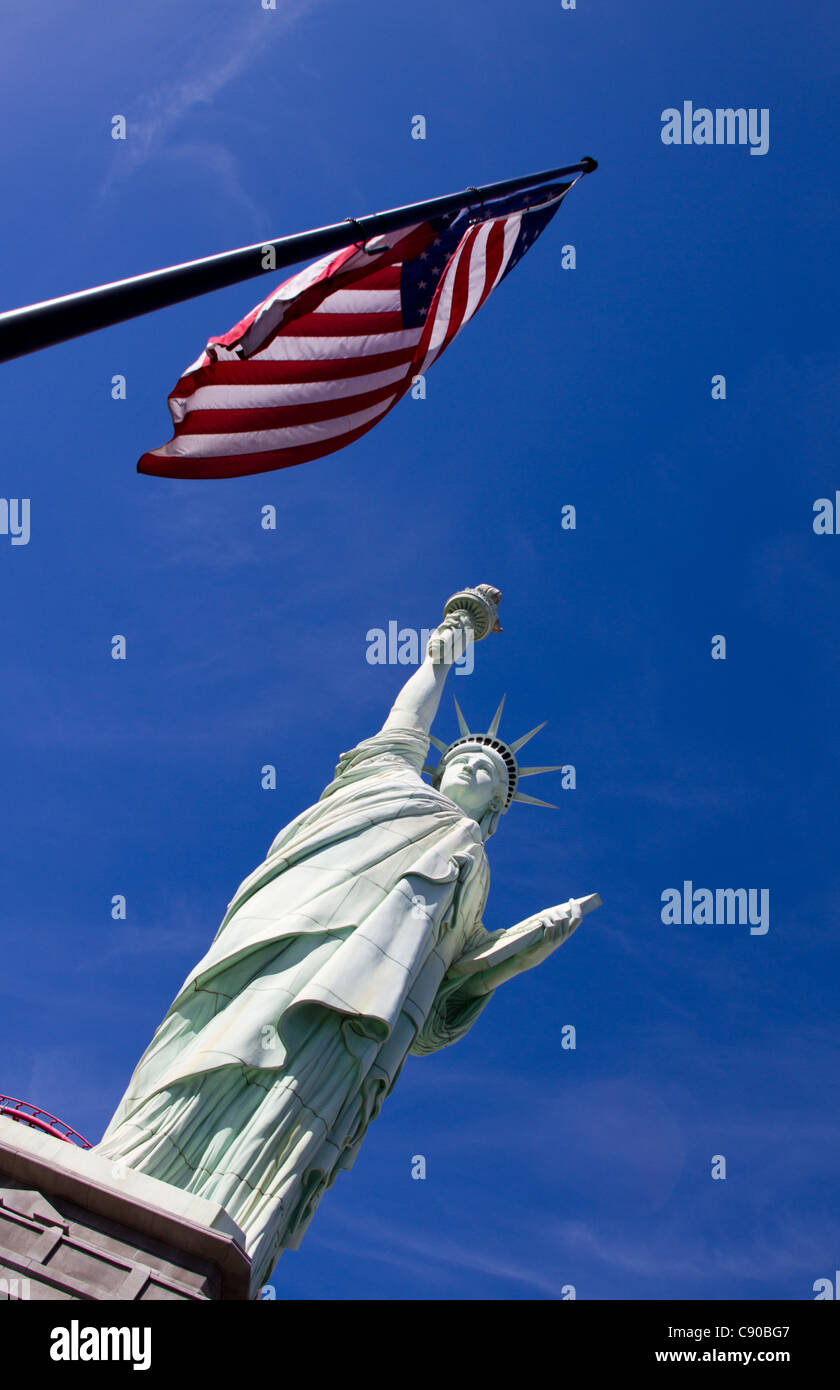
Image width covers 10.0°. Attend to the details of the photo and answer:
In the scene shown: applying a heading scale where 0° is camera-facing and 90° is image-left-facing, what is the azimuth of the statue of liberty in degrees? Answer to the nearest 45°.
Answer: approximately 0°

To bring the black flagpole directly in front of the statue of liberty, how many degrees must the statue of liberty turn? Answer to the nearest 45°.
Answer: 0° — it already faces it

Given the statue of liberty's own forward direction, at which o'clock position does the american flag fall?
The american flag is roughly at 12 o'clock from the statue of liberty.
